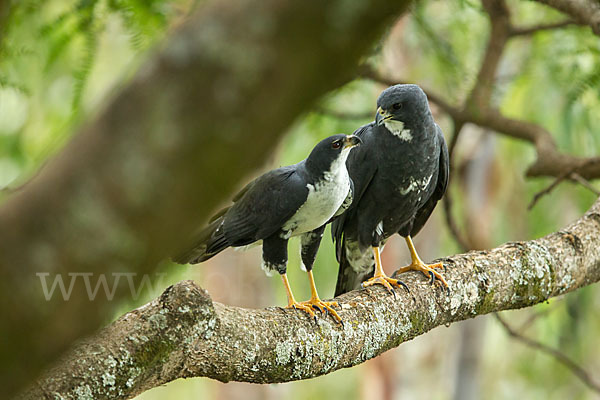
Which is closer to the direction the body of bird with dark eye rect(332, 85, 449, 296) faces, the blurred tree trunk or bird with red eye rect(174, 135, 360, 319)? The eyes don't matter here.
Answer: the blurred tree trunk

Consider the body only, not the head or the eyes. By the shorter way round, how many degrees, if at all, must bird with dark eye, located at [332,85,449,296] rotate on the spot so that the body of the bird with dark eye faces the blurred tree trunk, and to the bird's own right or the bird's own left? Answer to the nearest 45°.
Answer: approximately 45° to the bird's own right

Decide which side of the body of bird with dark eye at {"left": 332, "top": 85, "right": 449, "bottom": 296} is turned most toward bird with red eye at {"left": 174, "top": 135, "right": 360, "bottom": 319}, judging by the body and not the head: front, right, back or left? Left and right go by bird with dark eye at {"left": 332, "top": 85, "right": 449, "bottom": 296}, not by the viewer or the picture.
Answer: right

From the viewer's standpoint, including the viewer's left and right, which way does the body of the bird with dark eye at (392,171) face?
facing the viewer and to the right of the viewer
